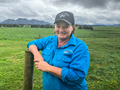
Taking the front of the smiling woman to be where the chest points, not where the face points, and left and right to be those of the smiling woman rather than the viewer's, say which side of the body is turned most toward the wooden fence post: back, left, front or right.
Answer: right

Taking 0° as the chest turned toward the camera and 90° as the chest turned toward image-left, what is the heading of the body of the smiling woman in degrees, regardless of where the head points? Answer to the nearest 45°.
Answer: approximately 45°
